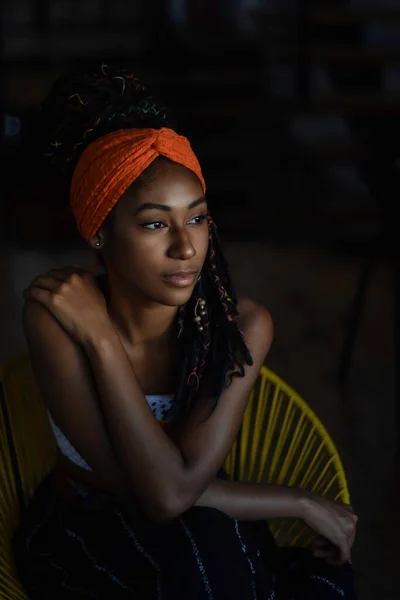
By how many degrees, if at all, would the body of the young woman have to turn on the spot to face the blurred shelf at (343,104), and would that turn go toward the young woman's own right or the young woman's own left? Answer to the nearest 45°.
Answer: approximately 135° to the young woman's own left

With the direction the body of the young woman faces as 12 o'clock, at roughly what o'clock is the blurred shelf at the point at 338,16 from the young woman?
The blurred shelf is roughly at 8 o'clock from the young woman.

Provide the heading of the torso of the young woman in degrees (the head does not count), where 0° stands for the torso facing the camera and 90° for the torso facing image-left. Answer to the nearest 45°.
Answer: approximately 315°
